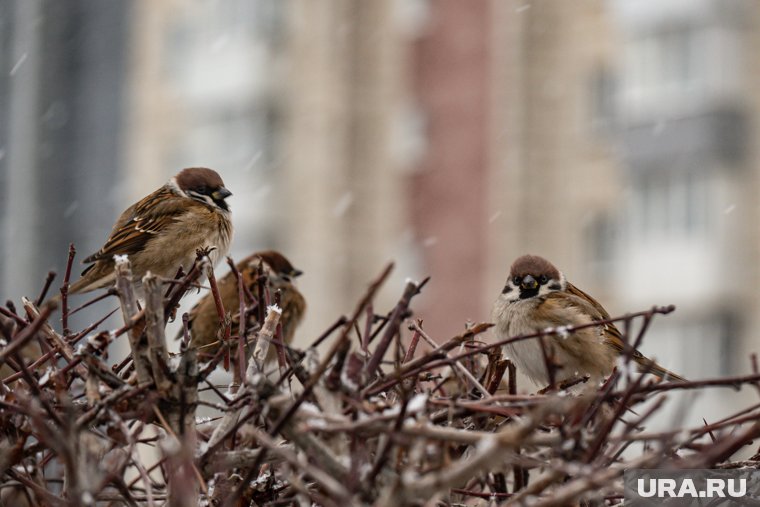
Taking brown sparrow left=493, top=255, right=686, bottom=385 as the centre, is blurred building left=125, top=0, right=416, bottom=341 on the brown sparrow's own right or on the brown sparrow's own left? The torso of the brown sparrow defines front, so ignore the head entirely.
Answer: on the brown sparrow's own right

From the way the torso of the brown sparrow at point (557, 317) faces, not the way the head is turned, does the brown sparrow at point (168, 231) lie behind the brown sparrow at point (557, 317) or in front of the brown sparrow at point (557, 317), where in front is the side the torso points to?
in front

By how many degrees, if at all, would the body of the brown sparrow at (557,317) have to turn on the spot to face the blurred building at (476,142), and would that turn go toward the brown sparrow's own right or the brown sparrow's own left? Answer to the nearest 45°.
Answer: approximately 135° to the brown sparrow's own right

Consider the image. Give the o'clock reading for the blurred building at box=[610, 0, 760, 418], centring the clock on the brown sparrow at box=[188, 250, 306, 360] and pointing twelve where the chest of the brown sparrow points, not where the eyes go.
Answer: The blurred building is roughly at 10 o'clock from the brown sparrow.

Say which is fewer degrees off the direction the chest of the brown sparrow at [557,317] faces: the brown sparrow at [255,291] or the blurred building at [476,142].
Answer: the brown sparrow

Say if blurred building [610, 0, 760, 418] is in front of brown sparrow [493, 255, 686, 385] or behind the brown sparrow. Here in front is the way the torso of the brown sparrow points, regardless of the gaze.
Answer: behind

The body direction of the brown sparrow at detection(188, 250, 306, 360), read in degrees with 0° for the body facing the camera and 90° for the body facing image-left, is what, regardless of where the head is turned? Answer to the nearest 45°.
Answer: approximately 270°

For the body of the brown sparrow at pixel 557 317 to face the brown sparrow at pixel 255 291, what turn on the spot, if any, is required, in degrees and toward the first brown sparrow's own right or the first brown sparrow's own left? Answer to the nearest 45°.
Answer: approximately 45° to the first brown sparrow's own right

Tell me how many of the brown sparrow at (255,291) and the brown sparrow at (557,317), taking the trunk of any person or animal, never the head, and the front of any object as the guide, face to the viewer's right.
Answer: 1

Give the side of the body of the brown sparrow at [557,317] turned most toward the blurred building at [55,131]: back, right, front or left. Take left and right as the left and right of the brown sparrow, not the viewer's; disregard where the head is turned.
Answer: right
